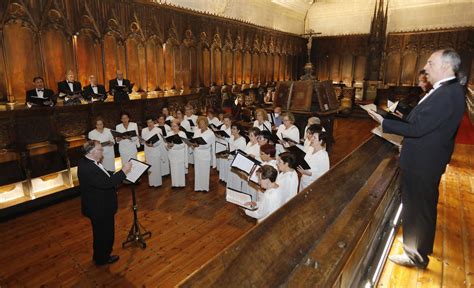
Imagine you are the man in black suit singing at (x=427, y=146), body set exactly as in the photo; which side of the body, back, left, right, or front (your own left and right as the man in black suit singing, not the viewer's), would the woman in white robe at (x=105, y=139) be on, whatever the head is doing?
front

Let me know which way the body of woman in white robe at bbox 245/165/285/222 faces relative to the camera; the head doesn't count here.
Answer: to the viewer's left

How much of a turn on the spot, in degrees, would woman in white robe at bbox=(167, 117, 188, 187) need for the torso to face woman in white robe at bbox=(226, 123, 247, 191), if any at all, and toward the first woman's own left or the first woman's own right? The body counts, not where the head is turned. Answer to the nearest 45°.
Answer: approximately 90° to the first woman's own left

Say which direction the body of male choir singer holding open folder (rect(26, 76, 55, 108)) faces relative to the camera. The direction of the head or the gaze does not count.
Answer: toward the camera

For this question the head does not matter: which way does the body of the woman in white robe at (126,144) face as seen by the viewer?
toward the camera

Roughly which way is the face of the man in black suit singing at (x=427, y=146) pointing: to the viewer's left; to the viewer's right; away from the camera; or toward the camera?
to the viewer's left

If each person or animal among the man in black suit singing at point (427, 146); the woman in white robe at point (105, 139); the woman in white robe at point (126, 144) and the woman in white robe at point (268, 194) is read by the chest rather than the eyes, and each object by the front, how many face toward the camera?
2

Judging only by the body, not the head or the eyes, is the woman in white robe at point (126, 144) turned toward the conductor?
yes

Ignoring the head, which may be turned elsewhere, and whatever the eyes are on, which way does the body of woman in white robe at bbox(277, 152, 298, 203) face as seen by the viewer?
to the viewer's left

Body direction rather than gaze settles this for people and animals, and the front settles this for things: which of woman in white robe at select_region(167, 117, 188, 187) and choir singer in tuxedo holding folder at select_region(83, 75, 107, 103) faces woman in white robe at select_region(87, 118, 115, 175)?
the choir singer in tuxedo holding folder

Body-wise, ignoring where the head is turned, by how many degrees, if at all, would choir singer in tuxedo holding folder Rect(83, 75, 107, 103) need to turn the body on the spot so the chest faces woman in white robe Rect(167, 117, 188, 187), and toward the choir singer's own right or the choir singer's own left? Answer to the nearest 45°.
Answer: approximately 45° to the choir singer's own left

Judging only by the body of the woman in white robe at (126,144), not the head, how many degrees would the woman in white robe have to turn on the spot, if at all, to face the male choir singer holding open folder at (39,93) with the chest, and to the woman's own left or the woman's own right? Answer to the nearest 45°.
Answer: approximately 135° to the woman's own right

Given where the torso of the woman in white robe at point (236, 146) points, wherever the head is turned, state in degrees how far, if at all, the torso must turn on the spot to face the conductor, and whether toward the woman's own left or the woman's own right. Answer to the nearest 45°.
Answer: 0° — they already face them

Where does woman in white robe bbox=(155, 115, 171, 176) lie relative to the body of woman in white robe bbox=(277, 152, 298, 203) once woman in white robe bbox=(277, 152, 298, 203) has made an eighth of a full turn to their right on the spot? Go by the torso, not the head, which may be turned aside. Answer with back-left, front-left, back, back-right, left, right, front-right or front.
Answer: front

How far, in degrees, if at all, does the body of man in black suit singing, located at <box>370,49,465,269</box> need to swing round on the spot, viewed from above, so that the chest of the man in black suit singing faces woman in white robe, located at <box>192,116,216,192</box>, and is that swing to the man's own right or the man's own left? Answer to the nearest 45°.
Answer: approximately 45° to the man's own right

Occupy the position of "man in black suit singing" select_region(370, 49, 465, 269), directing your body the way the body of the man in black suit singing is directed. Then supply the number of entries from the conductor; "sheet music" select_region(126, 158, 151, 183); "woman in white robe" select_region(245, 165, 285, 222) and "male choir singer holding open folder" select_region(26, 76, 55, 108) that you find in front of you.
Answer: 4
